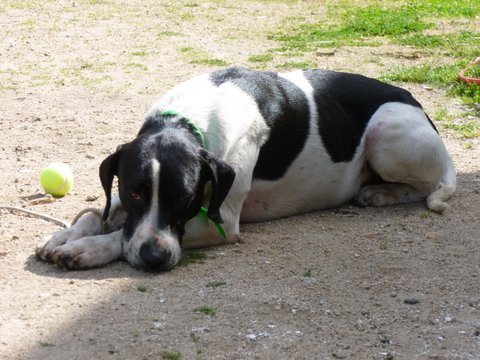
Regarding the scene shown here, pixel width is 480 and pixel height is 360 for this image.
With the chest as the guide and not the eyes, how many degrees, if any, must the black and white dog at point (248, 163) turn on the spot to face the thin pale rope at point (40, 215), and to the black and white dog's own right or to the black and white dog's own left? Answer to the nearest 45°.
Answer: approximately 45° to the black and white dog's own right

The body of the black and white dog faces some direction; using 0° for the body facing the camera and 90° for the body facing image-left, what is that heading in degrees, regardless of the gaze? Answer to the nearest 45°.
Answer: approximately 45°

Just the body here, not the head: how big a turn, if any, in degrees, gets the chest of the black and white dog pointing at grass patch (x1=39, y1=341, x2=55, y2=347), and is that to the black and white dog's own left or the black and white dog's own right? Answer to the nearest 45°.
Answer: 0° — it already faces it

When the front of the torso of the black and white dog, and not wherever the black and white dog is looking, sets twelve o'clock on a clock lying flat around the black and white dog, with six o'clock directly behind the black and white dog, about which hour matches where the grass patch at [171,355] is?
The grass patch is roughly at 11 o'clock from the black and white dog.

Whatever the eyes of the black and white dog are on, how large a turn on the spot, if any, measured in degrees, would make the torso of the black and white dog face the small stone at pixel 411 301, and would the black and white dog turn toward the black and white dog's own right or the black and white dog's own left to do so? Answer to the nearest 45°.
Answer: approximately 90° to the black and white dog's own left

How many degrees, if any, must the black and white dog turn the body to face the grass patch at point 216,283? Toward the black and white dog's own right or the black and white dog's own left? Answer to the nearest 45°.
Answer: approximately 45° to the black and white dog's own left

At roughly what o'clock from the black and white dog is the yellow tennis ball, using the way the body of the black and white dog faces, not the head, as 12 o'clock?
The yellow tennis ball is roughly at 2 o'clock from the black and white dog.

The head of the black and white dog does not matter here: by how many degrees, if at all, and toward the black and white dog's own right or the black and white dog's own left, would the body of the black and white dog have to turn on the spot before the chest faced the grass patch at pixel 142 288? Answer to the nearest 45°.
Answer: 0° — it already faces it
